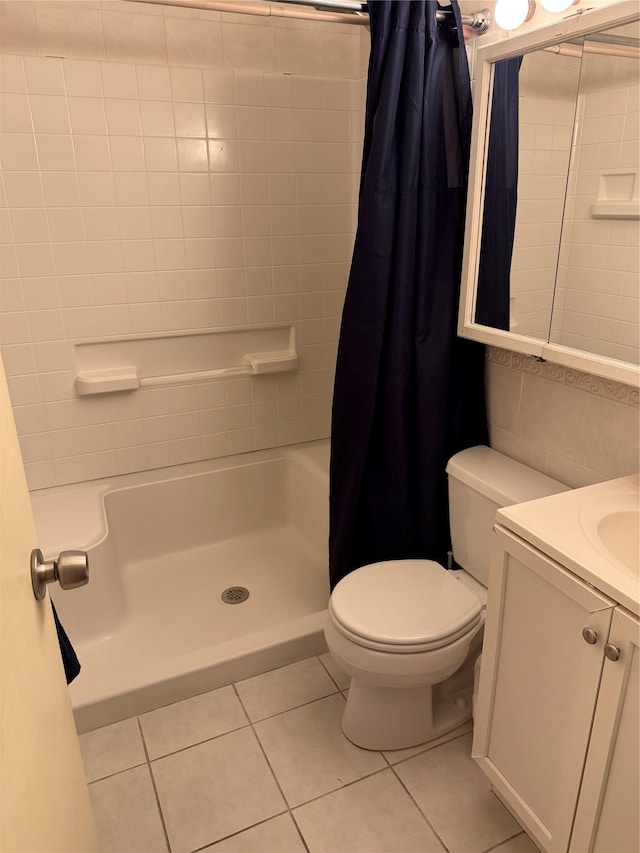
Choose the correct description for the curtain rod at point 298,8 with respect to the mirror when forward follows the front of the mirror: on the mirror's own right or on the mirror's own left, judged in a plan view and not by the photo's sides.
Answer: on the mirror's own right
